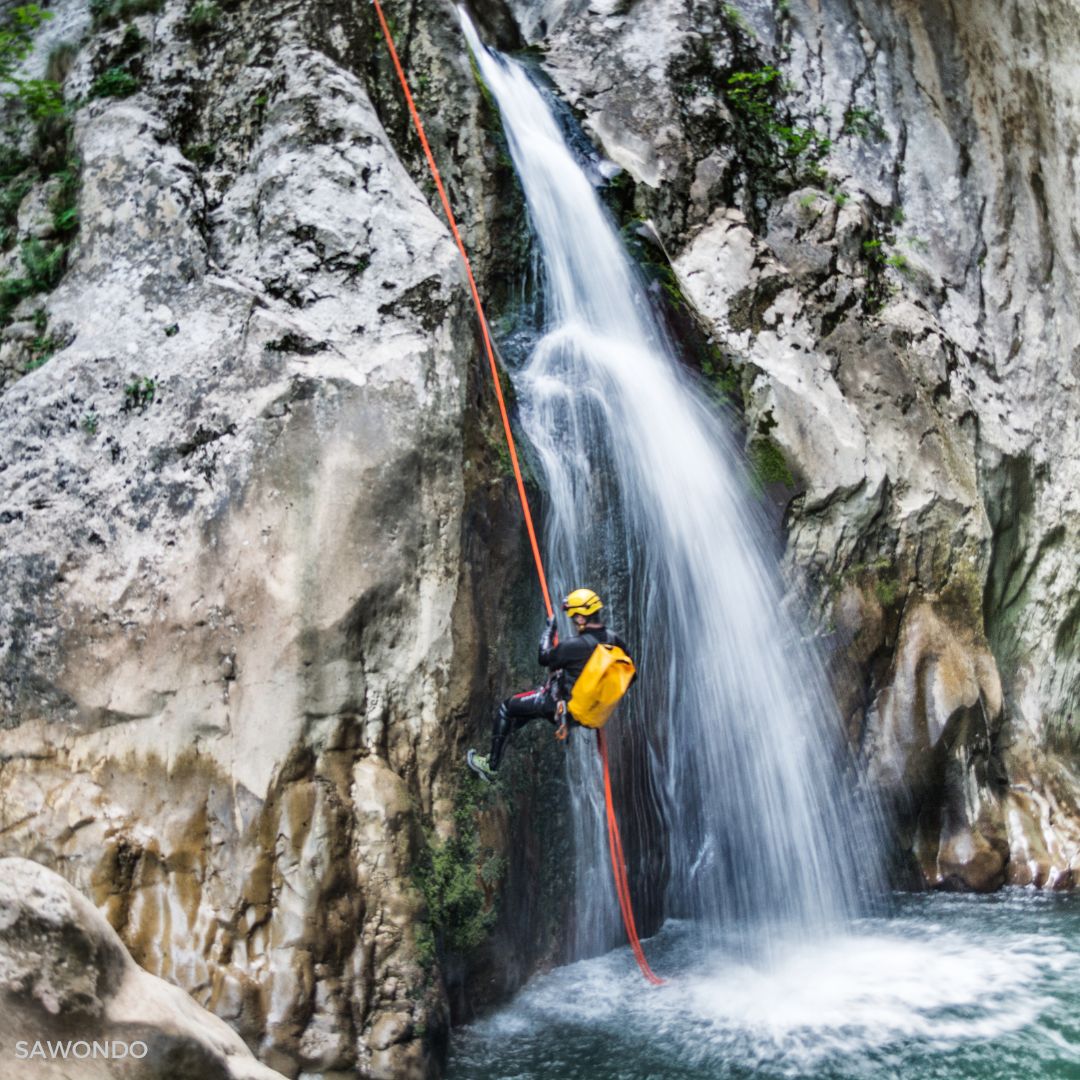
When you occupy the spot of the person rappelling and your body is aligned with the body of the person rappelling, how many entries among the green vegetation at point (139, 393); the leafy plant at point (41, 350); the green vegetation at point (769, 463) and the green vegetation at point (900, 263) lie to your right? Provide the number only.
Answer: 2

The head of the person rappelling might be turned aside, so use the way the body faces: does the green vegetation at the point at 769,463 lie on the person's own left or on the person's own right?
on the person's own right

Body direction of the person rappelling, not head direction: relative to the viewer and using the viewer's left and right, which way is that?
facing away from the viewer and to the left of the viewer
